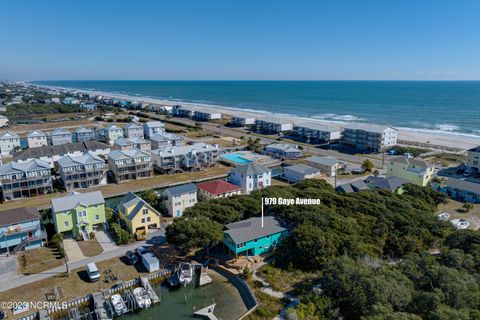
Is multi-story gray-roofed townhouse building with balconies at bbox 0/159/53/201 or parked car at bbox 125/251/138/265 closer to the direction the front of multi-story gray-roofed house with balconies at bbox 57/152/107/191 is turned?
the parked car

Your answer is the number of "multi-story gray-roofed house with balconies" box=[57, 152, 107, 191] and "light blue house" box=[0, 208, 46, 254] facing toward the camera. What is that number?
2

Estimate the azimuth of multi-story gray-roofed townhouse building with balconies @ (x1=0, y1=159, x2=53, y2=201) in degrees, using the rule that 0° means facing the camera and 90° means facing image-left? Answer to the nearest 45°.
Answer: approximately 0°

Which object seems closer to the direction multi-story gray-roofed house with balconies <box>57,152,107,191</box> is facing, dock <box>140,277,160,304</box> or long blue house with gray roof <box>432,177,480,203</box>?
the dock

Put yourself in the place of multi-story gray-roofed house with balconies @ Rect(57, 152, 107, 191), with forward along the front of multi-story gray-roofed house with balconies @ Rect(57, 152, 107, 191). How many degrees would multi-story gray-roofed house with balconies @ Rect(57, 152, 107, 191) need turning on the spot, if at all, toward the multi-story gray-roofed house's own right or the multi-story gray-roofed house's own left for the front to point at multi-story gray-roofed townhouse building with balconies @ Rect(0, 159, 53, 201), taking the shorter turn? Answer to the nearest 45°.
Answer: approximately 90° to the multi-story gray-roofed house's own right

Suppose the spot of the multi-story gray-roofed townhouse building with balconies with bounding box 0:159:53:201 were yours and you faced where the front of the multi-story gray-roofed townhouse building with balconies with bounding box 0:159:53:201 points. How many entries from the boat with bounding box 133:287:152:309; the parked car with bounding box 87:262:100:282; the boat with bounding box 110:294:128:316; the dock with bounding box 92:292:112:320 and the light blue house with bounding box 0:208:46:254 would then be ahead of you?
5

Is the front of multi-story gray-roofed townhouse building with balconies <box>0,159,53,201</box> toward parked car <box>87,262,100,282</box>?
yes

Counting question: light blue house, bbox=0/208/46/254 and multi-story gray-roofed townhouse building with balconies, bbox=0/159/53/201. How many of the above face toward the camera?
2

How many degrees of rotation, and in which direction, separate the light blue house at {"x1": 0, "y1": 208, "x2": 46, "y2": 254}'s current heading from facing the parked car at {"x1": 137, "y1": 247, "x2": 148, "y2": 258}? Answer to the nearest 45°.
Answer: approximately 45° to its left

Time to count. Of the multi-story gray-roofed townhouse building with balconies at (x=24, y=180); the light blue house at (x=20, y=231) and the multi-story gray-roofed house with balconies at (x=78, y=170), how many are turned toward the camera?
3

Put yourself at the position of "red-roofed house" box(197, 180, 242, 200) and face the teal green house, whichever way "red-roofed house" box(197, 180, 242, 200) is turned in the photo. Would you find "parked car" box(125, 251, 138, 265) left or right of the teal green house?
right

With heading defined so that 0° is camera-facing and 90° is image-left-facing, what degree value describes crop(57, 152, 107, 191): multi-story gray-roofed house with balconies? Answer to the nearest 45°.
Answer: approximately 0°
